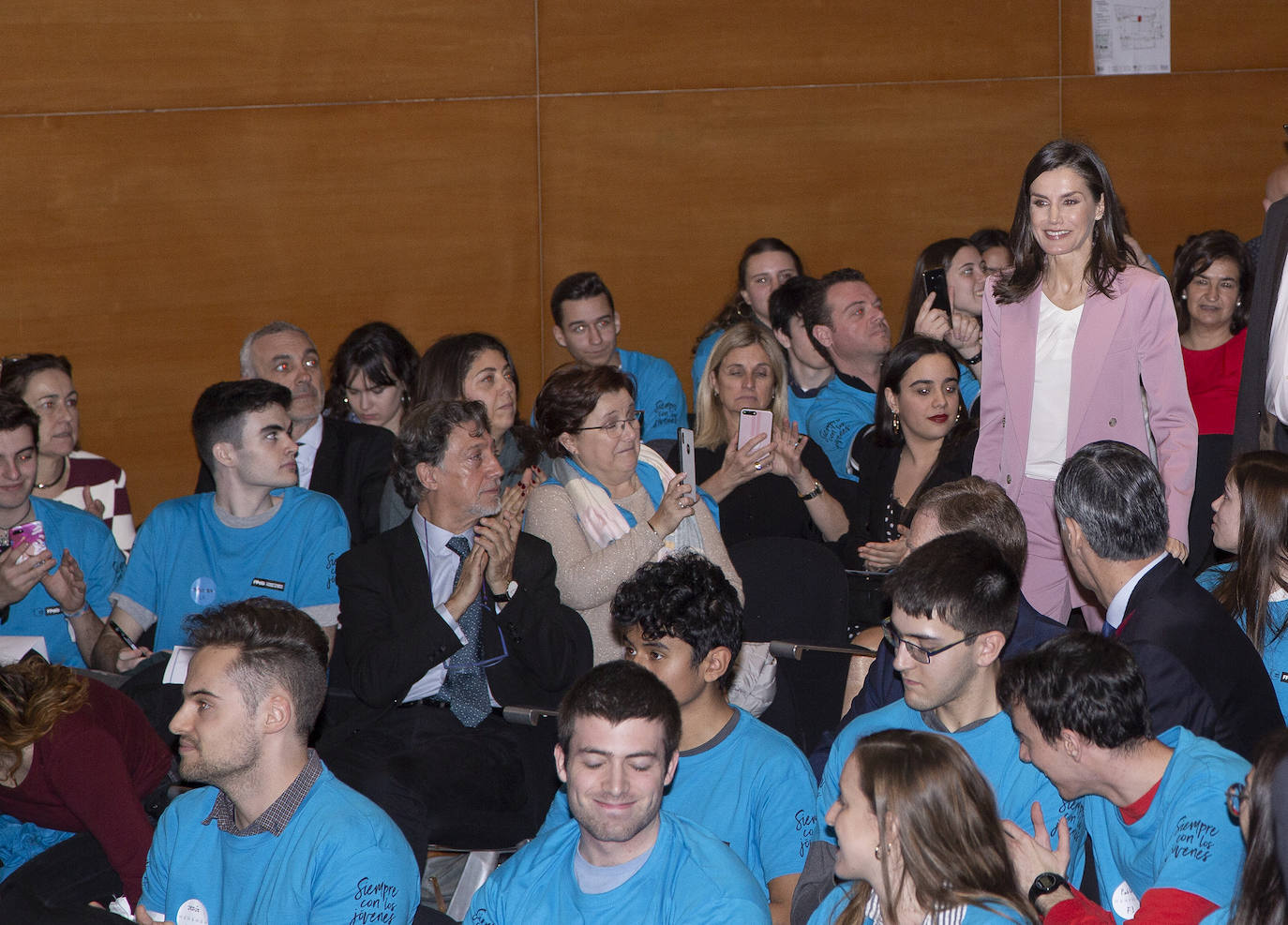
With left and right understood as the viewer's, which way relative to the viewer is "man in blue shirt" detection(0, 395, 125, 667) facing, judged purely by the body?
facing the viewer

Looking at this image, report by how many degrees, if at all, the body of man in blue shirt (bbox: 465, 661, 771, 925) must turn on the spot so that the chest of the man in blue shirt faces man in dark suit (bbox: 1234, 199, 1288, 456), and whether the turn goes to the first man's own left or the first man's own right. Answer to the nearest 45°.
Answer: approximately 135° to the first man's own left

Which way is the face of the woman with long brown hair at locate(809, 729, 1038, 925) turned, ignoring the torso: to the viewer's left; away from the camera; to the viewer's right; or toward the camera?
to the viewer's left

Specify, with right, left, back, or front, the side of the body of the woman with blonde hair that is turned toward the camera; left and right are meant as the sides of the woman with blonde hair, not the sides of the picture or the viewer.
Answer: front

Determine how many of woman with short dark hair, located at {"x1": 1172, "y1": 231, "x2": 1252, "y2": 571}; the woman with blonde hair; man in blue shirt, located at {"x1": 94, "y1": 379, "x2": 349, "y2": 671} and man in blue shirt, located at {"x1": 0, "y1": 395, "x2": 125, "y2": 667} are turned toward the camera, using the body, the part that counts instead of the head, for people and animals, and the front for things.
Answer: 4

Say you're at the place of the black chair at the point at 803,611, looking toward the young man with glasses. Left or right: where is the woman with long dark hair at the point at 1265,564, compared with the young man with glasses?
left

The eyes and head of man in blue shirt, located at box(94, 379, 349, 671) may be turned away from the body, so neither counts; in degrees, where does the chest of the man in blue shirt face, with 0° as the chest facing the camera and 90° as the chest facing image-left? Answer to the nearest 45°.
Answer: approximately 0°

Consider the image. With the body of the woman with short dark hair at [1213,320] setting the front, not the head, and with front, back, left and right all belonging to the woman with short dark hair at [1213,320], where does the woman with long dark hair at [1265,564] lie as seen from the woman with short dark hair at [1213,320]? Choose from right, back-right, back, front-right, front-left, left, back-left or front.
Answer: front

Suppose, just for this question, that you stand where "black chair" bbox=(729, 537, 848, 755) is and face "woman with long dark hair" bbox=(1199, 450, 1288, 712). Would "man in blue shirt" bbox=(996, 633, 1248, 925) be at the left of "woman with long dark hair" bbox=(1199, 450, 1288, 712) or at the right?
right

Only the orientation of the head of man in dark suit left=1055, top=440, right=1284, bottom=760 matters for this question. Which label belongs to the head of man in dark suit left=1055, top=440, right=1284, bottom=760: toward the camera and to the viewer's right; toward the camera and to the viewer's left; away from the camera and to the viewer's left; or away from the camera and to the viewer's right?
away from the camera and to the viewer's left

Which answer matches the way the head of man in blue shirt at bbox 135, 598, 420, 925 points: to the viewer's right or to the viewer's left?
to the viewer's left

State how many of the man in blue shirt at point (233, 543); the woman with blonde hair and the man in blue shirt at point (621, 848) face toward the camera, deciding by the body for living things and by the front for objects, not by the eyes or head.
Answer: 3

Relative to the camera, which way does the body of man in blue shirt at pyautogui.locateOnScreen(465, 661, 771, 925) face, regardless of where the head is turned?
toward the camera

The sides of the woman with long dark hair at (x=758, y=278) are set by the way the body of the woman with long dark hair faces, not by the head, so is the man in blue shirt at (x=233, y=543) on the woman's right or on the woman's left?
on the woman's right
